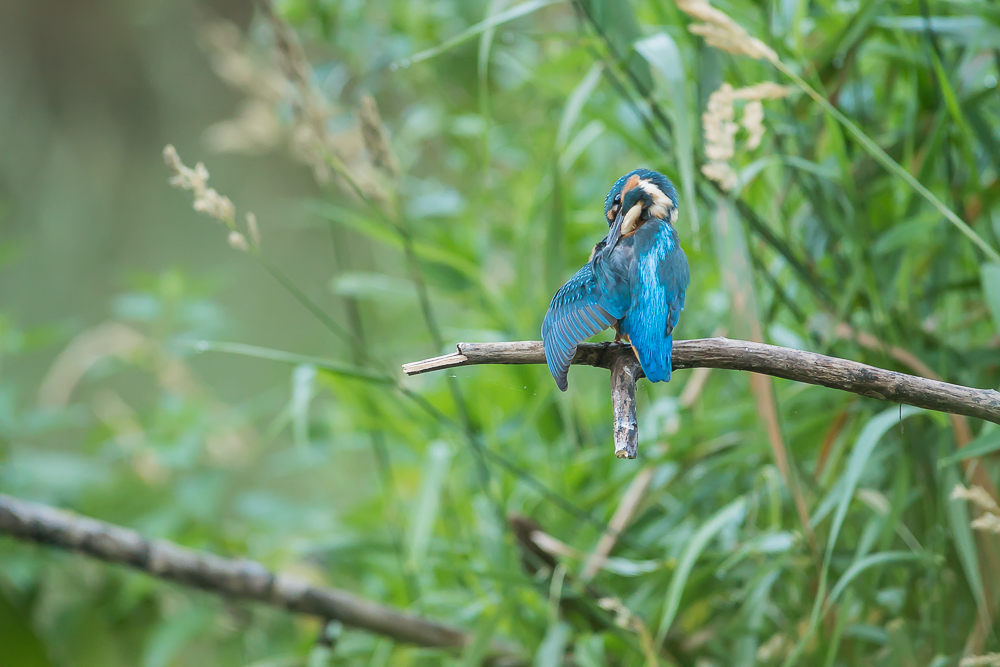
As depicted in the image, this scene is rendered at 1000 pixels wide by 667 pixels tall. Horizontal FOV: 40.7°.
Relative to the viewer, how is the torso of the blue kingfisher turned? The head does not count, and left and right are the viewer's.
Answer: facing away from the viewer
